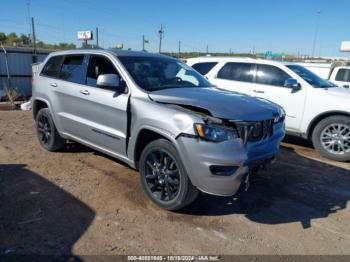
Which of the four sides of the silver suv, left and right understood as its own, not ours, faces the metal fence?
back

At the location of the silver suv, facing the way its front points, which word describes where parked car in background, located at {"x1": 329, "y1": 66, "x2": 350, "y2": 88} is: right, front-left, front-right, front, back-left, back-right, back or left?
left

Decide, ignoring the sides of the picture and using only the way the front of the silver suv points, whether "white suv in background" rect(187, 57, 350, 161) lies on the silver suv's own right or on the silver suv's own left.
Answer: on the silver suv's own left

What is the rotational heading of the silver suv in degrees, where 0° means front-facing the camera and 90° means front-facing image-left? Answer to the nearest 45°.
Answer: approximately 315°

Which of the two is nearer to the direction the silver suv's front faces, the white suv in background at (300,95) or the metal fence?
the white suv in background
